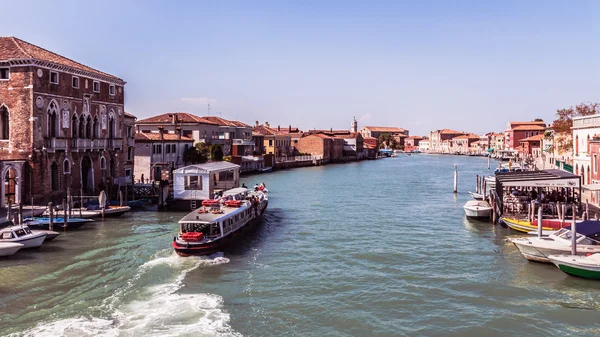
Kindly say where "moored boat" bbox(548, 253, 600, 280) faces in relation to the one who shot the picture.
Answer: facing to the left of the viewer

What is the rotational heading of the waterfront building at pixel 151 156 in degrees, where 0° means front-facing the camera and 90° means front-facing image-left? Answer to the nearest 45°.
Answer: approximately 315°

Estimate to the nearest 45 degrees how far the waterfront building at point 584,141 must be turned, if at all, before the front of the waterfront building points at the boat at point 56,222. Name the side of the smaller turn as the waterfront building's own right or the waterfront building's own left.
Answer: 0° — it already faces it

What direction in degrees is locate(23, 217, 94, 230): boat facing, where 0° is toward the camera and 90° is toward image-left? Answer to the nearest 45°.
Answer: approximately 270°

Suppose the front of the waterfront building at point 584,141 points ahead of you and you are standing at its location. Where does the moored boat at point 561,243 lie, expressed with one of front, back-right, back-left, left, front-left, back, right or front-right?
front-left

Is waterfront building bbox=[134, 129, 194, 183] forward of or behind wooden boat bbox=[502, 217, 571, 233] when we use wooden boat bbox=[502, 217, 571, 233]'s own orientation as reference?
forward

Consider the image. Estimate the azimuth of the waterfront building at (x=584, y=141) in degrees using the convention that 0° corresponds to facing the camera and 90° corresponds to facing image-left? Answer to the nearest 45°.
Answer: approximately 45°

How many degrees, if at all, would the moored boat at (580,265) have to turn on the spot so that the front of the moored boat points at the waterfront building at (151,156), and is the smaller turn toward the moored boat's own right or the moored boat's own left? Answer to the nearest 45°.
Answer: approximately 45° to the moored boat's own right

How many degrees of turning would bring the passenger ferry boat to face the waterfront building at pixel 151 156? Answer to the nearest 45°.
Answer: approximately 45° to its left

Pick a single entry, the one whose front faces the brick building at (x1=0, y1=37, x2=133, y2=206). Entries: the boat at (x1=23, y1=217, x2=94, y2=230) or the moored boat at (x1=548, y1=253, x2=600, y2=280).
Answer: the moored boat

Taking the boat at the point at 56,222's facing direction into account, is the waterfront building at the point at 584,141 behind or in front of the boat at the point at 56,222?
in front

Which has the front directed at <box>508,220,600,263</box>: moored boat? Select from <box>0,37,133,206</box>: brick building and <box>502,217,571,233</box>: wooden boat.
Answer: the brick building

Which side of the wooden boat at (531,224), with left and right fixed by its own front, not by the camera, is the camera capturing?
left

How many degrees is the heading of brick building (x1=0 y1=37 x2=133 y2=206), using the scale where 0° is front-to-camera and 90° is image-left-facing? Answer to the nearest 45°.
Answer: approximately 315°
